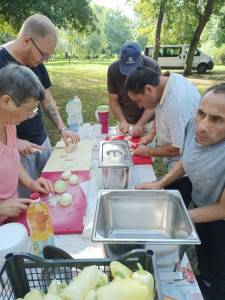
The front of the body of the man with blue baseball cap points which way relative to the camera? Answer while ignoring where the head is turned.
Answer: toward the camera

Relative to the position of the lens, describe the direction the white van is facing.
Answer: facing to the right of the viewer

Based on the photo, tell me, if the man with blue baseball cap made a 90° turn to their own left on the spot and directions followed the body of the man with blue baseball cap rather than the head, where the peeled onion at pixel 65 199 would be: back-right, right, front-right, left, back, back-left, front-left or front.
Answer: right

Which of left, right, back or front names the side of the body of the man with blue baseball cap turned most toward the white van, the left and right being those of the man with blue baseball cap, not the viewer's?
back

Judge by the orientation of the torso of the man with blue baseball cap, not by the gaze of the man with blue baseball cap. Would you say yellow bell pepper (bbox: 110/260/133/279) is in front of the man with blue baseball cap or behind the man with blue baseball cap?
in front

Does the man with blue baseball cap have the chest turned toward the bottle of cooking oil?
yes

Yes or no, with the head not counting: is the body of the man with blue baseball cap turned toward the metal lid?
yes

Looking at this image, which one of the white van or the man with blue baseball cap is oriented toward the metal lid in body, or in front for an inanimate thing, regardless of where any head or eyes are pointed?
the man with blue baseball cap

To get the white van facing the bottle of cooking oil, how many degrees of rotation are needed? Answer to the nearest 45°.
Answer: approximately 90° to its right

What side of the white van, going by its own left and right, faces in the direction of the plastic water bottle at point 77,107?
right

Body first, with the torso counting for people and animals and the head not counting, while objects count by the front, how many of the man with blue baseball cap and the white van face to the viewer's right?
1

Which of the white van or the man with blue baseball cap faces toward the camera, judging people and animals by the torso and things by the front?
the man with blue baseball cap

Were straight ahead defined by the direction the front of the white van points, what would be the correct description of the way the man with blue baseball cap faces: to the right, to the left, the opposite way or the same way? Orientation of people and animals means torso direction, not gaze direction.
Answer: to the right

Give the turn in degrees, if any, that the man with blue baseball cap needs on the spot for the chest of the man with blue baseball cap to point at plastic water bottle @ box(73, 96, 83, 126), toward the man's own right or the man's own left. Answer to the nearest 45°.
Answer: approximately 90° to the man's own right

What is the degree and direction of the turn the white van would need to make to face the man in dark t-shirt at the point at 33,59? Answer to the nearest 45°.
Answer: approximately 90° to its right
